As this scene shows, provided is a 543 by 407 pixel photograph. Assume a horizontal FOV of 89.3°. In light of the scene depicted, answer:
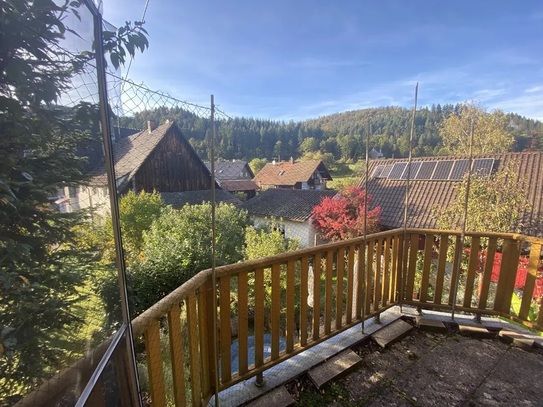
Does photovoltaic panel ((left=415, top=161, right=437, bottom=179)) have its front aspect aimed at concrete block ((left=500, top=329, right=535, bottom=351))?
yes

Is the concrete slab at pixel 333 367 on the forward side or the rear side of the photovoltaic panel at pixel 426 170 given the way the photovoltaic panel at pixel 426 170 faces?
on the forward side

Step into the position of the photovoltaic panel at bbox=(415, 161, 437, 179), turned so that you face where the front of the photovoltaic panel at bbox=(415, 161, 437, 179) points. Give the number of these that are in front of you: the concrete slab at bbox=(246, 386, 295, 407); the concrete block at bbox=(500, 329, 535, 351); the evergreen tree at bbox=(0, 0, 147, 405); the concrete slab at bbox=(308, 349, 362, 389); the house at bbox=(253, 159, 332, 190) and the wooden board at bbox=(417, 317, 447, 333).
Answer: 5

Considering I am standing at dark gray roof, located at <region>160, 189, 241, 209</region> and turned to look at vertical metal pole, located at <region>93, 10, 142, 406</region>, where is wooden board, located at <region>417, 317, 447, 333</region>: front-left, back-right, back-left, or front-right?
front-left

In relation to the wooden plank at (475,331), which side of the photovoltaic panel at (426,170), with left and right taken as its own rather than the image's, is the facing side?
front

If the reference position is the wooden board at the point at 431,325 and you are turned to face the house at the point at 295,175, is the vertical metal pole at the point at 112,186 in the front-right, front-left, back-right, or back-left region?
back-left

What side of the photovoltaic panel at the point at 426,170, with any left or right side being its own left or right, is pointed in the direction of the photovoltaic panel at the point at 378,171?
right

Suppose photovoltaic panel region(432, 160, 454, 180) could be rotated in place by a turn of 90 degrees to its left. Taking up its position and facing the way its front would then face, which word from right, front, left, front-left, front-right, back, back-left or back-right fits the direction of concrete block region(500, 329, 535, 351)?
right

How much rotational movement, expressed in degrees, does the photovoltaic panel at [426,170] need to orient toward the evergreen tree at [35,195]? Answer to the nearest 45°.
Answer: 0° — it already faces it

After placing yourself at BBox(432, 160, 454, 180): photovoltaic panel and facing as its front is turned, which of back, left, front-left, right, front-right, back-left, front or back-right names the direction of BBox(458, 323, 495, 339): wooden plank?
front

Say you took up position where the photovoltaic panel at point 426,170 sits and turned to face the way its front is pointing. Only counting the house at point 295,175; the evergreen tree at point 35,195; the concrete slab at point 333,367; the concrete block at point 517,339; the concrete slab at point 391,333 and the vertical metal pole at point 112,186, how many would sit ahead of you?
5

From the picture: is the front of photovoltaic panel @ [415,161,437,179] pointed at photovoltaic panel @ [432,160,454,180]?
no

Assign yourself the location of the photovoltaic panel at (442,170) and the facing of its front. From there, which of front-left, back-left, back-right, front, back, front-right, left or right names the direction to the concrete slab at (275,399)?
front

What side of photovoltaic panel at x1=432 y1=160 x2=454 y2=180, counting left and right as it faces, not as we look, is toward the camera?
front

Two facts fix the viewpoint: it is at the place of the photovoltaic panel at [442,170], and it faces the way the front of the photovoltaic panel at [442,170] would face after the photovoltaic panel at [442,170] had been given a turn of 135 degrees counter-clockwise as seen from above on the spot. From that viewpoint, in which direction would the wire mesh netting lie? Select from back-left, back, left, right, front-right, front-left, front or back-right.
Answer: back-right

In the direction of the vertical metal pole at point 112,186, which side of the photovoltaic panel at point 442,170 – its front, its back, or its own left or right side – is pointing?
front

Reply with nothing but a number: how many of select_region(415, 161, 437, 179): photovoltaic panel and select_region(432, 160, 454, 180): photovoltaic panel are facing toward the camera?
2

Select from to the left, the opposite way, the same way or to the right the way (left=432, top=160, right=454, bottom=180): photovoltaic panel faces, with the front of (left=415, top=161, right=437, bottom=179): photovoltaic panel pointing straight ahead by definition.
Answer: the same way

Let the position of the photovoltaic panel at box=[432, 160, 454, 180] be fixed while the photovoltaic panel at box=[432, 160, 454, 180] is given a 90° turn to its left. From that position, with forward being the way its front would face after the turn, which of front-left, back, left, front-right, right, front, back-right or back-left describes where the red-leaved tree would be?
back-right

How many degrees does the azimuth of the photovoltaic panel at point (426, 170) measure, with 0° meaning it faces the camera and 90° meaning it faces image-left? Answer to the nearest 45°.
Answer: approximately 0°
